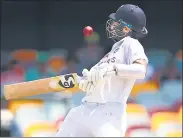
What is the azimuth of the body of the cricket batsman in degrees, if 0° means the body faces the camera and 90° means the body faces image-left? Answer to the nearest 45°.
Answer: approximately 45°
